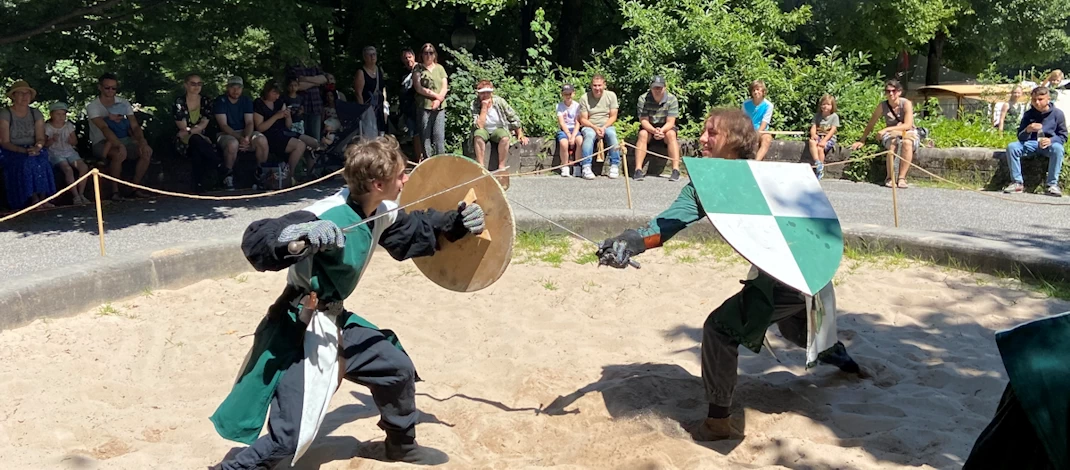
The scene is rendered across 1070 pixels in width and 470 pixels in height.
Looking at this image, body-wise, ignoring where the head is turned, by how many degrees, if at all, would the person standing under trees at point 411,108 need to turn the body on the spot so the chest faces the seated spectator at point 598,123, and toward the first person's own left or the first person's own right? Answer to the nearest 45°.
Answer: approximately 90° to the first person's own left

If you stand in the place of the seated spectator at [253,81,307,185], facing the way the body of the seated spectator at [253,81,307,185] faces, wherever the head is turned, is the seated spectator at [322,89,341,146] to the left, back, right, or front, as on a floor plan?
left

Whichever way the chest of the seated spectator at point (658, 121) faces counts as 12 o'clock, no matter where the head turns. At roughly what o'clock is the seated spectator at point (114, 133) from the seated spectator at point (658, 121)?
the seated spectator at point (114, 133) is roughly at 2 o'clock from the seated spectator at point (658, 121).

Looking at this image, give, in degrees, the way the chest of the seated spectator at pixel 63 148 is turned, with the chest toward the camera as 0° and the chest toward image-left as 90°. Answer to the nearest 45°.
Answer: approximately 315°

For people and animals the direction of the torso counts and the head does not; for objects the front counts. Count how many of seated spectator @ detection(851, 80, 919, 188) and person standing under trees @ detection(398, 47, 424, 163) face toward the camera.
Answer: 2

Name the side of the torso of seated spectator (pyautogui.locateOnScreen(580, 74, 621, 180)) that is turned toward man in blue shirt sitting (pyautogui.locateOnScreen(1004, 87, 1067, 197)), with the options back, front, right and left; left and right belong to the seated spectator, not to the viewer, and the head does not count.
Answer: left

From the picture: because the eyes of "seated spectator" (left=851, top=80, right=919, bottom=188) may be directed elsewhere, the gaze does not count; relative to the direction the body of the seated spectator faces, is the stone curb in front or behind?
in front

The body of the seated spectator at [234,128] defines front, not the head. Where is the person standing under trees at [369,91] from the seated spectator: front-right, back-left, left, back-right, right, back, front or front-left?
back-left

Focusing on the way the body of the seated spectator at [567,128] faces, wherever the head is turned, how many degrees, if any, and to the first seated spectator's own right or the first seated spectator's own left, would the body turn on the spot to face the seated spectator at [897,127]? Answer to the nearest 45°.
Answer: approximately 90° to the first seated spectator's own left

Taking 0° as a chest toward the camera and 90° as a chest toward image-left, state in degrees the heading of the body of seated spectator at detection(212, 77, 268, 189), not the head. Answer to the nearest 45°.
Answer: approximately 0°
